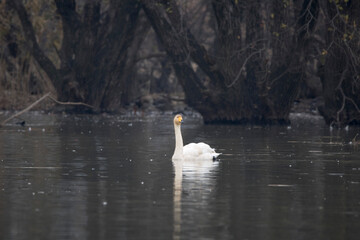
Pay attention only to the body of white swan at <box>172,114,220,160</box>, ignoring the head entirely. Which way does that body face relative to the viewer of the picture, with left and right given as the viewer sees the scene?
facing to the left of the viewer

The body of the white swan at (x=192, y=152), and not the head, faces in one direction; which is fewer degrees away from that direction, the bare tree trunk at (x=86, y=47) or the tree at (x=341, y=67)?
the bare tree trunk

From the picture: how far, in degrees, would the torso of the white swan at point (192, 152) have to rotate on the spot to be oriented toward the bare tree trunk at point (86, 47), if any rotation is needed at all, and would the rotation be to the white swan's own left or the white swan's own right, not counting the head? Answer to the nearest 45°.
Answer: approximately 90° to the white swan's own right
